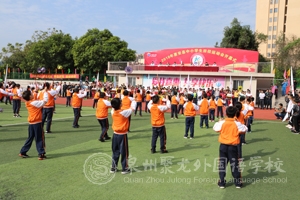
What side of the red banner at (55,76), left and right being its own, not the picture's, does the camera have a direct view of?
front

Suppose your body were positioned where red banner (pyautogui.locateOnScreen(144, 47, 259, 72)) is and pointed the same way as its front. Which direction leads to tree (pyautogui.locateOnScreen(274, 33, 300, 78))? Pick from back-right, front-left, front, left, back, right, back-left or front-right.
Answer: back-left

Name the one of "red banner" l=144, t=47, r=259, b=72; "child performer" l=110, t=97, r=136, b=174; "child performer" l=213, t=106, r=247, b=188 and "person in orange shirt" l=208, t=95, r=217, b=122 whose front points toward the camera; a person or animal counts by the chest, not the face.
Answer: the red banner

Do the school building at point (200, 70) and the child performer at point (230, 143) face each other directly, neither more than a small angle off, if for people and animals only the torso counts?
yes

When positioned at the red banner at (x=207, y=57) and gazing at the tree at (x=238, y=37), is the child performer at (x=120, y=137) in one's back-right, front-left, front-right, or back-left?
back-right

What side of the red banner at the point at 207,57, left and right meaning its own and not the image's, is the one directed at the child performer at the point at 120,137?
front

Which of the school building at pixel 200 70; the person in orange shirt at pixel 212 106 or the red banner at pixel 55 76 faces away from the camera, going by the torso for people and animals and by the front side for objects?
the person in orange shirt

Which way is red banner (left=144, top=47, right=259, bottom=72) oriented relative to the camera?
toward the camera

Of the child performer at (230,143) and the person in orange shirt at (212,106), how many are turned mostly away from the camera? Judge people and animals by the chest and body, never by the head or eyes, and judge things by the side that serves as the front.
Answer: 2

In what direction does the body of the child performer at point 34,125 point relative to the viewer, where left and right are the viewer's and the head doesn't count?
facing away from the viewer and to the right of the viewer

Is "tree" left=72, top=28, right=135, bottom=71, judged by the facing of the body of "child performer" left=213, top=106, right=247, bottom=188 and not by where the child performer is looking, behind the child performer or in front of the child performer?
in front

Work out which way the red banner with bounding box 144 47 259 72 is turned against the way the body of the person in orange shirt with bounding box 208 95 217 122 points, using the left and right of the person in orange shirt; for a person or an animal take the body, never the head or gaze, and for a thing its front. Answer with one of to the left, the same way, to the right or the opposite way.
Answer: the opposite way

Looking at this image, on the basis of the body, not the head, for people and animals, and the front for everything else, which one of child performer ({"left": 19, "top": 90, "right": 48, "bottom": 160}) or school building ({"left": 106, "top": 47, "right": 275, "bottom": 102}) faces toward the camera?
the school building

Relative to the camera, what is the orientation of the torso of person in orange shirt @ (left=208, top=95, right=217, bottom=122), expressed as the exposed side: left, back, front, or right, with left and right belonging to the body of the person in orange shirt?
back

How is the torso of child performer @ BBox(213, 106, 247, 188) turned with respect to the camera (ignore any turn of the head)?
away from the camera

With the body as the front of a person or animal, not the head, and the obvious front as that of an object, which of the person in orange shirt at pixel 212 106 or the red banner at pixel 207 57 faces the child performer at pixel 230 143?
the red banner

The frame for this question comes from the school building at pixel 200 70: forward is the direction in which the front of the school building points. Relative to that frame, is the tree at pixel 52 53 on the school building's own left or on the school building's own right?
on the school building's own right

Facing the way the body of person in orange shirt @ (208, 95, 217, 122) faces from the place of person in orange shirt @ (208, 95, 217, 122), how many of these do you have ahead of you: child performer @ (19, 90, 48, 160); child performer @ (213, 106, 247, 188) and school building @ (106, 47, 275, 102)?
1

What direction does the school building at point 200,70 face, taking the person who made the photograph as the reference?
facing the viewer
